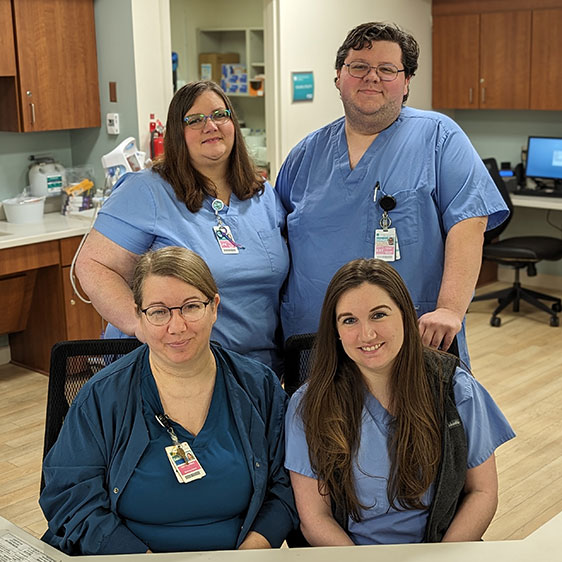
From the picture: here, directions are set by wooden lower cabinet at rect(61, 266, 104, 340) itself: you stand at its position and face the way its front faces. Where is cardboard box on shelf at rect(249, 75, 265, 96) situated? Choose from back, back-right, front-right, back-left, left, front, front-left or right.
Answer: back-left

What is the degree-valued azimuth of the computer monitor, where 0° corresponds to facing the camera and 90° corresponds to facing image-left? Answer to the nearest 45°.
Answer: approximately 0°

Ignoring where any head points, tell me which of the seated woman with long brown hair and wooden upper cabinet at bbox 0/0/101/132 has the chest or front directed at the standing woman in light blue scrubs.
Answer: the wooden upper cabinet

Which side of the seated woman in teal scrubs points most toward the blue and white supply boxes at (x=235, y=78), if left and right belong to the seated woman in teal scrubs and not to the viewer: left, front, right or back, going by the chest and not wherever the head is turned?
back

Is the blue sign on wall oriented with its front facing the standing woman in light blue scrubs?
yes

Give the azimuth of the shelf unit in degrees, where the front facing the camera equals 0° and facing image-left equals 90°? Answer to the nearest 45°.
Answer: approximately 0°

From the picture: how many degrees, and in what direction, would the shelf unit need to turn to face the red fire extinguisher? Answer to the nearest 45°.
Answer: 0° — it already faces it

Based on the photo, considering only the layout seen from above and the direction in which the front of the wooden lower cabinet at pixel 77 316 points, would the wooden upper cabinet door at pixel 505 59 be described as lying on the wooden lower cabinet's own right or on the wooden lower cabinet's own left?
on the wooden lower cabinet's own left
